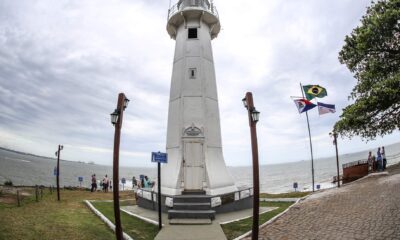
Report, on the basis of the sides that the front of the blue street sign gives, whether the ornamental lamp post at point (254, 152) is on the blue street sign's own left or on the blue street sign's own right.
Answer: on the blue street sign's own left

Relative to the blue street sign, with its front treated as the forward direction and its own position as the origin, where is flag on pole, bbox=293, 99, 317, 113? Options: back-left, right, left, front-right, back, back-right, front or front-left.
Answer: back-left

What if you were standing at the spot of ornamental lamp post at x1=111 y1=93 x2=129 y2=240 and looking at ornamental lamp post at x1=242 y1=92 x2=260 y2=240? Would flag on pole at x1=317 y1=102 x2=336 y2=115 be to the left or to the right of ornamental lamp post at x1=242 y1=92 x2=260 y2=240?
left

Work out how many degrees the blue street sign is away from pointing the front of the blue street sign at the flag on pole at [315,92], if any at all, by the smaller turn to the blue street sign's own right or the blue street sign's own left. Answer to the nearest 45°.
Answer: approximately 135° to the blue street sign's own left

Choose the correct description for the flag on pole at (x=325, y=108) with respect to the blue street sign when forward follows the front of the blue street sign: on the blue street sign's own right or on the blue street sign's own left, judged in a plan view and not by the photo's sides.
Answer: on the blue street sign's own left

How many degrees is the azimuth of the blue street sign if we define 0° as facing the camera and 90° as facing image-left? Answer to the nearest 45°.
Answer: approximately 0°

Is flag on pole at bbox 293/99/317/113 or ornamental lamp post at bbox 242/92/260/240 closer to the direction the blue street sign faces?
the ornamental lamp post
